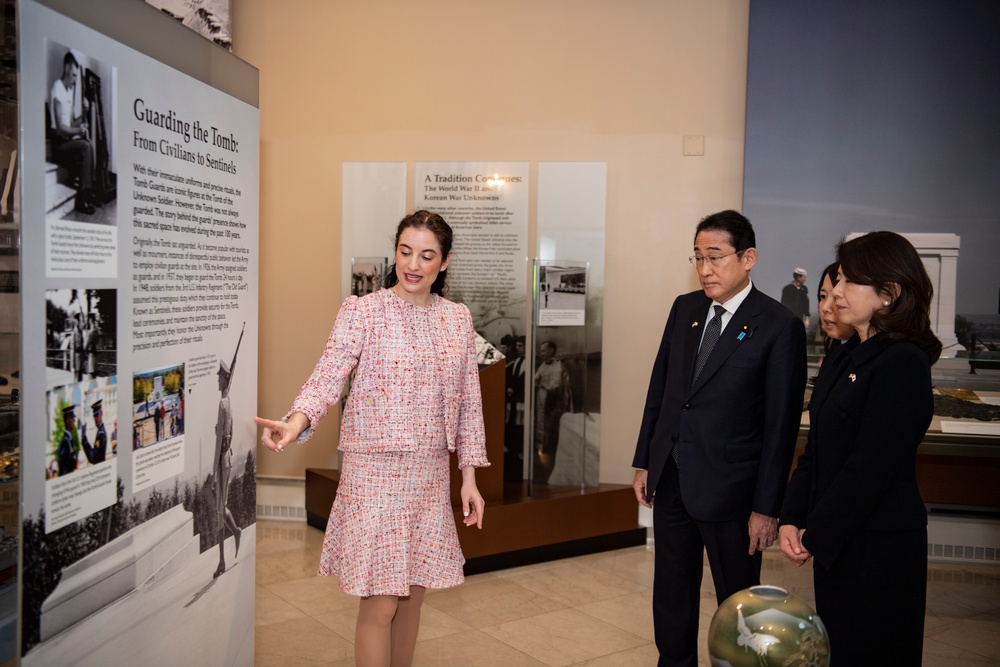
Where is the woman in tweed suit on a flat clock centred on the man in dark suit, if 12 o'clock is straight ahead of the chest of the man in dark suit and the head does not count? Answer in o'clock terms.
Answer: The woman in tweed suit is roughly at 1 o'clock from the man in dark suit.

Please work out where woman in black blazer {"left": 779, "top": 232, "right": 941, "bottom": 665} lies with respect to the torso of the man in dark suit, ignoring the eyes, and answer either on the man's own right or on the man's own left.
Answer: on the man's own left

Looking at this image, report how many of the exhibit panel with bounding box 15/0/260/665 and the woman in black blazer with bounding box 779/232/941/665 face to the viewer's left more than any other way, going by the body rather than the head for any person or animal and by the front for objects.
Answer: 1

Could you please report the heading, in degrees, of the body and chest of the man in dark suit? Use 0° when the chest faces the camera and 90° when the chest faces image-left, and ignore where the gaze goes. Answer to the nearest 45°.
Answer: approximately 45°

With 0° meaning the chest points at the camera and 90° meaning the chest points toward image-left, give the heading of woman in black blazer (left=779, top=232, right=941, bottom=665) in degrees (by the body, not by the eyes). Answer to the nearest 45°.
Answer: approximately 90°

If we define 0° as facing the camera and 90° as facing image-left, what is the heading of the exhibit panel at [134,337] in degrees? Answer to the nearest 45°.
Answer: approximately 315°

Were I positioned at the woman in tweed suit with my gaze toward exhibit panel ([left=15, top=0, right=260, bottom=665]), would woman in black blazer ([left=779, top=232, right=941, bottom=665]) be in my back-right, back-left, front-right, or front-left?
back-left

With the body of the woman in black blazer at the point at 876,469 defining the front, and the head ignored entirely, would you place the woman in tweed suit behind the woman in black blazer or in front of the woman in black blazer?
in front

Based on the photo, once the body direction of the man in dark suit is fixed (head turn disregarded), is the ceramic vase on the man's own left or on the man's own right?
on the man's own left

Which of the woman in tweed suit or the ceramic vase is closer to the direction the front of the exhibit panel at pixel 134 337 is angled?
the ceramic vase

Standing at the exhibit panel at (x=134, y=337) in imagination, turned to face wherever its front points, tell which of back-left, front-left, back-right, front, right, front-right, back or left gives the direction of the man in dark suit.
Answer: front-left
